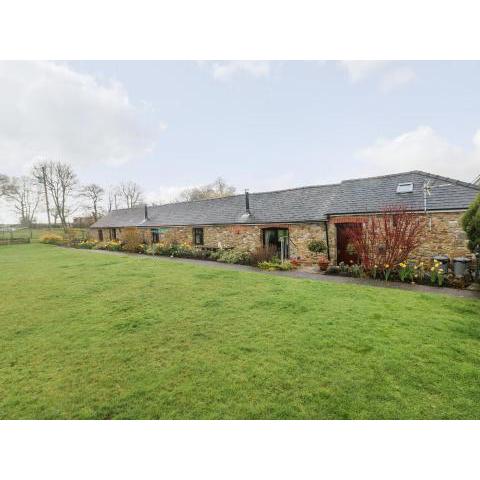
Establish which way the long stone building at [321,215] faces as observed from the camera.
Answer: facing the viewer and to the left of the viewer

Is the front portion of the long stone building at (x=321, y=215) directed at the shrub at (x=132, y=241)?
no

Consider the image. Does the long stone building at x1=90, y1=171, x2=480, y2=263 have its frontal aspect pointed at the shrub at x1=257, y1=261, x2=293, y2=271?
yes

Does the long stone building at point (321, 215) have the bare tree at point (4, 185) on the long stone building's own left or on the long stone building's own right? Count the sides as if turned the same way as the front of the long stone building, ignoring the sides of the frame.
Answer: on the long stone building's own right

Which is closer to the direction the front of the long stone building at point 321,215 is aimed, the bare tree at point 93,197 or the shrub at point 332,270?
the shrub

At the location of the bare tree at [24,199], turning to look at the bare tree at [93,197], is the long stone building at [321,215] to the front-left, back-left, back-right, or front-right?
front-right

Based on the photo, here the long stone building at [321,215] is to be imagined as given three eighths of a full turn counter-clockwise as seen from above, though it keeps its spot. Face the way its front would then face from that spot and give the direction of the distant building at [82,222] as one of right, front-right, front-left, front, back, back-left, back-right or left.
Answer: back-left

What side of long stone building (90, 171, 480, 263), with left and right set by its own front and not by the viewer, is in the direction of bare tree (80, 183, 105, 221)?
right

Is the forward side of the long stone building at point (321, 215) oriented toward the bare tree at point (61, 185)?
no

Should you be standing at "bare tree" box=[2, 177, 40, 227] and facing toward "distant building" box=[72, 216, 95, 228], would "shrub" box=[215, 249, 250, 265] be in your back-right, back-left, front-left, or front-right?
front-right

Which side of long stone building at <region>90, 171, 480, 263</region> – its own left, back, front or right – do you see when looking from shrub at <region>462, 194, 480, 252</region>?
left

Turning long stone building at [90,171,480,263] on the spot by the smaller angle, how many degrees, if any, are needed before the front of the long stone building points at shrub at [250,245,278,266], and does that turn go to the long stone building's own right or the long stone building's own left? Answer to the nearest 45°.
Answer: approximately 45° to the long stone building's own right
